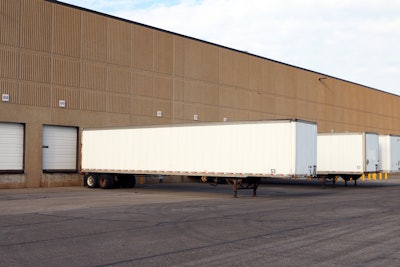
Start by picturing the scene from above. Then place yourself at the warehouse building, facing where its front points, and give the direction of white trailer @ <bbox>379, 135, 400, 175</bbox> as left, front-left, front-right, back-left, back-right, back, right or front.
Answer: front-left

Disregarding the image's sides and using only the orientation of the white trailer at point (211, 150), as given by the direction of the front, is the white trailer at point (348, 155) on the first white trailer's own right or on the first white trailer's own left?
on the first white trailer's own left

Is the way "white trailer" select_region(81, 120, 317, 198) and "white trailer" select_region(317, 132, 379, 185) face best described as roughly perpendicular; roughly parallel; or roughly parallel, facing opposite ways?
roughly parallel

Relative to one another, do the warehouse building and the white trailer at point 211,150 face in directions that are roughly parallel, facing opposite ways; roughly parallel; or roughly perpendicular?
roughly parallel

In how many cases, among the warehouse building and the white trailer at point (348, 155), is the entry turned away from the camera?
0

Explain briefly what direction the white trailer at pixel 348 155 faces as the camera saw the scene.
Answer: facing the viewer and to the right of the viewer

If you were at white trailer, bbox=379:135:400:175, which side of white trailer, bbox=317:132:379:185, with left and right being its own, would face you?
left

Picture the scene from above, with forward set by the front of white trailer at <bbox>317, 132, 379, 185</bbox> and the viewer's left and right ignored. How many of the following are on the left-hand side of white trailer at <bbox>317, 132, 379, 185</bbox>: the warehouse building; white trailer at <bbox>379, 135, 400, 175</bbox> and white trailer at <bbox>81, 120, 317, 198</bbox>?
1

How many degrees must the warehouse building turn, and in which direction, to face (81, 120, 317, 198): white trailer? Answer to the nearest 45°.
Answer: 0° — it already faces it
